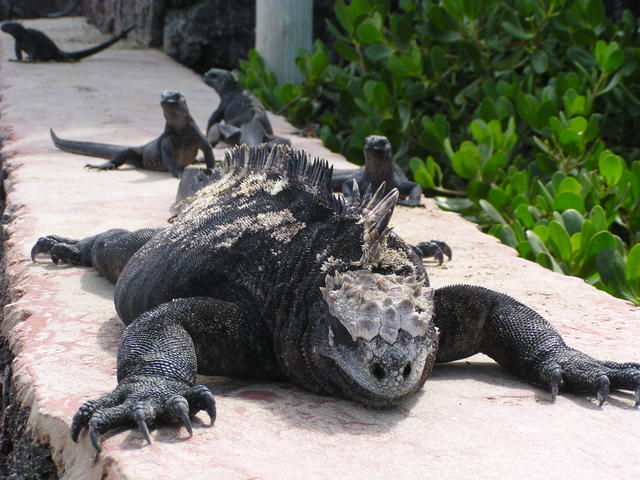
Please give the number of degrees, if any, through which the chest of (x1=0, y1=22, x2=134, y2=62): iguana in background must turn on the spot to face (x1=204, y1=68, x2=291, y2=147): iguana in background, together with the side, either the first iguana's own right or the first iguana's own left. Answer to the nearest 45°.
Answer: approximately 90° to the first iguana's own left

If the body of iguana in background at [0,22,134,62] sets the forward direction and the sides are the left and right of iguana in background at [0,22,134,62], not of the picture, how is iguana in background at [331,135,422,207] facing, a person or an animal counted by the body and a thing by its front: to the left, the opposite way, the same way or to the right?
to the left

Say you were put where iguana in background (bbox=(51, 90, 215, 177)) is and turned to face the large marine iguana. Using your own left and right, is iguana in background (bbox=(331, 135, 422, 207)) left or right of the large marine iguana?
left

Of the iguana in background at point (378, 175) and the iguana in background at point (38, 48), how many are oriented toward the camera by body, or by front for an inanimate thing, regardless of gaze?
1

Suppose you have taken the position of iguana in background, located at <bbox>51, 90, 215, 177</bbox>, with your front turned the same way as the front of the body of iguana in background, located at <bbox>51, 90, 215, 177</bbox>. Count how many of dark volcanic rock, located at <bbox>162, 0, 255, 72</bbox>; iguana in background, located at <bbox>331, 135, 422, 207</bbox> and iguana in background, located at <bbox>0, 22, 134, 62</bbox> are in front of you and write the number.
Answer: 1

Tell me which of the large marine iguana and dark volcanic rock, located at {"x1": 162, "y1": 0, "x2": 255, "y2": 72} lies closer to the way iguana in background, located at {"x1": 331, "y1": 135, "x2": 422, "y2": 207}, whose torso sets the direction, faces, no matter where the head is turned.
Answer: the large marine iguana

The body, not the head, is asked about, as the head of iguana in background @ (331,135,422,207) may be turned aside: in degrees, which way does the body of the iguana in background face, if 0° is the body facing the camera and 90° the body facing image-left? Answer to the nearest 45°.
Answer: approximately 0°

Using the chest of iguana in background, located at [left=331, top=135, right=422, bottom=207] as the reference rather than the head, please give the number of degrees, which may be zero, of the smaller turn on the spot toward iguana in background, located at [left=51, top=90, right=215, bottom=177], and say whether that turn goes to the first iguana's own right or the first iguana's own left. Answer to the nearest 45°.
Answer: approximately 135° to the first iguana's own right

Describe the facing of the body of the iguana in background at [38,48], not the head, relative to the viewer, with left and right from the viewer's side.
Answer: facing to the left of the viewer

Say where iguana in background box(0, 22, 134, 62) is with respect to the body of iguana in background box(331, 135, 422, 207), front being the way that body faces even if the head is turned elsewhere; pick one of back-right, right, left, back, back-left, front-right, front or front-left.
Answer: back-right

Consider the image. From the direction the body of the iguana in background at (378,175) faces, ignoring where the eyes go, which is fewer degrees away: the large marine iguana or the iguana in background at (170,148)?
the large marine iguana

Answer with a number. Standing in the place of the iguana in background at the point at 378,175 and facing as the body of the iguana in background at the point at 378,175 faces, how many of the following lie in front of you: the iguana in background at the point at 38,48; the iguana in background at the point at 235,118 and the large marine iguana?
1

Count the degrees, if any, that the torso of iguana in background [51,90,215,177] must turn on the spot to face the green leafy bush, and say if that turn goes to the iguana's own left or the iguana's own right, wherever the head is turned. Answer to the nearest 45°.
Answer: approximately 45° to the iguana's own left

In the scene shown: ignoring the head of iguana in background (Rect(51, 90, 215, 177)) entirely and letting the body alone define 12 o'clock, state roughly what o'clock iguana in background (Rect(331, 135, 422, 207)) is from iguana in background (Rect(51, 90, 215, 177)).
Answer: iguana in background (Rect(331, 135, 422, 207)) is roughly at 12 o'clock from iguana in background (Rect(51, 90, 215, 177)).
